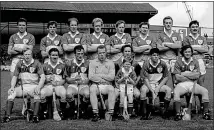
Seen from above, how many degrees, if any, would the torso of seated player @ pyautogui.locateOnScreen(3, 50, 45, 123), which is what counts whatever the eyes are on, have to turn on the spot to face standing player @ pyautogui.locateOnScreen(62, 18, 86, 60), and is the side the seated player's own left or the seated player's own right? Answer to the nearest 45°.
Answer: approximately 90° to the seated player's own left

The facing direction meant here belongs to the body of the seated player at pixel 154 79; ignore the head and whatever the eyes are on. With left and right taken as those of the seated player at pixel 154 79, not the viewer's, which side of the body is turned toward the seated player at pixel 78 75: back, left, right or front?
right

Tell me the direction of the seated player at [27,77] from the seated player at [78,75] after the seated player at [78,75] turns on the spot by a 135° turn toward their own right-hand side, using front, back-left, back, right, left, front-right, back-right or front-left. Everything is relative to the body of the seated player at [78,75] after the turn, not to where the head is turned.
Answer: front-left

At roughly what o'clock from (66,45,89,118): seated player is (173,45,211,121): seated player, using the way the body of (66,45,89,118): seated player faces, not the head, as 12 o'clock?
(173,45,211,121): seated player is roughly at 9 o'clock from (66,45,89,118): seated player.

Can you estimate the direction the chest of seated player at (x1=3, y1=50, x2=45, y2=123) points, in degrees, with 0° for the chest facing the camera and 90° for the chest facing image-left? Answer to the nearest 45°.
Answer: approximately 0°

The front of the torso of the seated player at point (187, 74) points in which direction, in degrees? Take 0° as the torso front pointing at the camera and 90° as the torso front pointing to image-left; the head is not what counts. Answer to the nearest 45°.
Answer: approximately 0°
